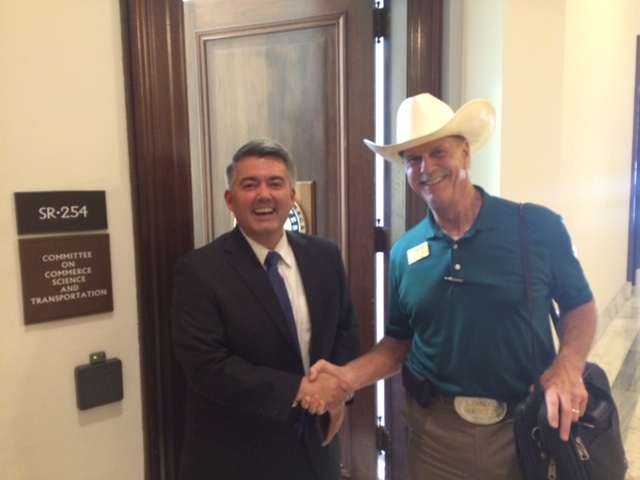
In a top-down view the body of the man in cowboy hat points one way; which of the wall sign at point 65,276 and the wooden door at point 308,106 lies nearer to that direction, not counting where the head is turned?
the wall sign

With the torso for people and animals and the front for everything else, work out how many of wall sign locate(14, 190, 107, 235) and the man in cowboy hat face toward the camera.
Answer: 2

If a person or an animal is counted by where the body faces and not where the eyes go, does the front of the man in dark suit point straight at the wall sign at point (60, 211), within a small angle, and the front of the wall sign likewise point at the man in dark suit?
no

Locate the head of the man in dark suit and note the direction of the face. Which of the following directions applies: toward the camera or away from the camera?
toward the camera

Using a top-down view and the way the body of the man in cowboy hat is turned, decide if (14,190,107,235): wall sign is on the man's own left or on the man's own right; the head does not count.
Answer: on the man's own right

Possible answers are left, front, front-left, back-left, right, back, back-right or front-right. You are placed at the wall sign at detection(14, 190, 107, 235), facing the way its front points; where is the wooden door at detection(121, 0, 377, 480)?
back-left

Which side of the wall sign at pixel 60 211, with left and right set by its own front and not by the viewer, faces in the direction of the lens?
front

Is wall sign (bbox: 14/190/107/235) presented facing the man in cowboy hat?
no

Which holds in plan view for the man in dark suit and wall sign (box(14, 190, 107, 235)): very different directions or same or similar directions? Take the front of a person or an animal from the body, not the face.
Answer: same or similar directions

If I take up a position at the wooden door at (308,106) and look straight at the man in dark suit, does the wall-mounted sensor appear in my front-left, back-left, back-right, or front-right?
front-right

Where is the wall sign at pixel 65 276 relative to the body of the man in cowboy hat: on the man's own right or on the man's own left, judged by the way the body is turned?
on the man's own right

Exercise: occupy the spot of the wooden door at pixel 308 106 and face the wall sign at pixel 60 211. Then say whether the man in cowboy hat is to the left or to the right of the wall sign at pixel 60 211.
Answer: left

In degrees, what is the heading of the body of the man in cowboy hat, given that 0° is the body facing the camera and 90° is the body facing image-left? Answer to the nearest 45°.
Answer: approximately 0°
